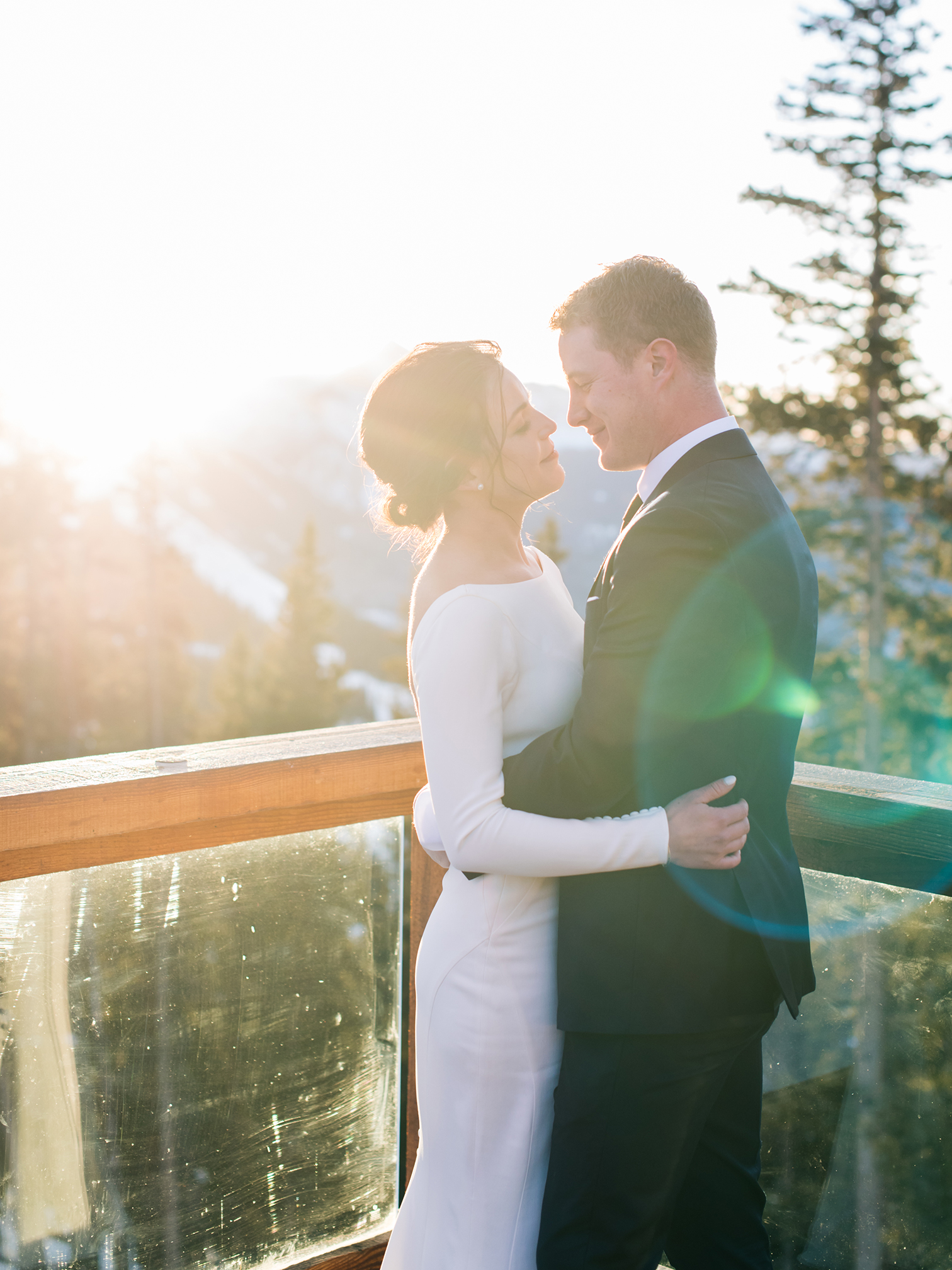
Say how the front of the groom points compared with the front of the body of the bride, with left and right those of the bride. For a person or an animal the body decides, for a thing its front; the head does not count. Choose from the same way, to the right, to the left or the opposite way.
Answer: the opposite way

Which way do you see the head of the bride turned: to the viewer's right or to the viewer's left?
to the viewer's right

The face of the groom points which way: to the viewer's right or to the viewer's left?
to the viewer's left

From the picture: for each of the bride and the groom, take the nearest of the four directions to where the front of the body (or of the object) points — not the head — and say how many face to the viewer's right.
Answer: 1

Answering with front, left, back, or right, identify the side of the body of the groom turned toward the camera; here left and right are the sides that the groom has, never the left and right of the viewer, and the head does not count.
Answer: left

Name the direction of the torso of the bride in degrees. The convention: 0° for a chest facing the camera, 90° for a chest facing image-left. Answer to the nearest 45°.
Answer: approximately 270°
